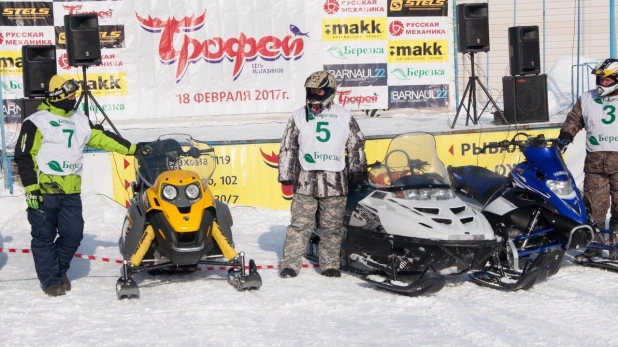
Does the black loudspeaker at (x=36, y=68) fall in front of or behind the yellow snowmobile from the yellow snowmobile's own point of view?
behind

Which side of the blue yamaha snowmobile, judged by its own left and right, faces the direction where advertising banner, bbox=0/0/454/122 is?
back

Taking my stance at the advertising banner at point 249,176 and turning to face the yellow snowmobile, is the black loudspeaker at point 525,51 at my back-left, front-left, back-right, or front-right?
back-left

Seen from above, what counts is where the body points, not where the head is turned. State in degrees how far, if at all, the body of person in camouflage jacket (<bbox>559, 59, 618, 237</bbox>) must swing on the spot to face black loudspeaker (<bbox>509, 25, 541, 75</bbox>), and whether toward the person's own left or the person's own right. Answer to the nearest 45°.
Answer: approximately 180°

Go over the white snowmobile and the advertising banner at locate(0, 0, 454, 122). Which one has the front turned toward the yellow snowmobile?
the advertising banner

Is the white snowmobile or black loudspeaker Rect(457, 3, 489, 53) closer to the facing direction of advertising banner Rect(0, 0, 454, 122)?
the white snowmobile

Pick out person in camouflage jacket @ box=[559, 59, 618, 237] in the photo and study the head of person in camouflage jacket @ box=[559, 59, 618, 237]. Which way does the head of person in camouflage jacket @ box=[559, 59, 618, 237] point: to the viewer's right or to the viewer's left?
to the viewer's left

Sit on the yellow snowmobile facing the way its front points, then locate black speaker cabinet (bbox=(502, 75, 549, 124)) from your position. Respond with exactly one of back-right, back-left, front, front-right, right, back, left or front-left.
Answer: back-left

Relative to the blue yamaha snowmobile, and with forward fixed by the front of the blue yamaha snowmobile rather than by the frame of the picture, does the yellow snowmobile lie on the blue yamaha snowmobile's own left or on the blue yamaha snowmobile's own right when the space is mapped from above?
on the blue yamaha snowmobile's own right

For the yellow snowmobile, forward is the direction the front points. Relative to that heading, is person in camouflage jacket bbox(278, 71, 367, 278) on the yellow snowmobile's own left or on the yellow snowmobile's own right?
on the yellow snowmobile's own left

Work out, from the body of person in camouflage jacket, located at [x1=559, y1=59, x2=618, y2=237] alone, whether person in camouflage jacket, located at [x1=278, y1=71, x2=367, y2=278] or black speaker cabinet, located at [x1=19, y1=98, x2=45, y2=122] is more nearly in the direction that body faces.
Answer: the person in camouflage jacket

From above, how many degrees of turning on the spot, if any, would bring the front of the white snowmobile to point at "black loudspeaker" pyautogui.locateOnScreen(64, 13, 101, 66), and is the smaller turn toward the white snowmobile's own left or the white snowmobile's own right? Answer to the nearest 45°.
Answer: approximately 180°

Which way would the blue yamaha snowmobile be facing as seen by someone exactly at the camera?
facing the viewer and to the right of the viewer
